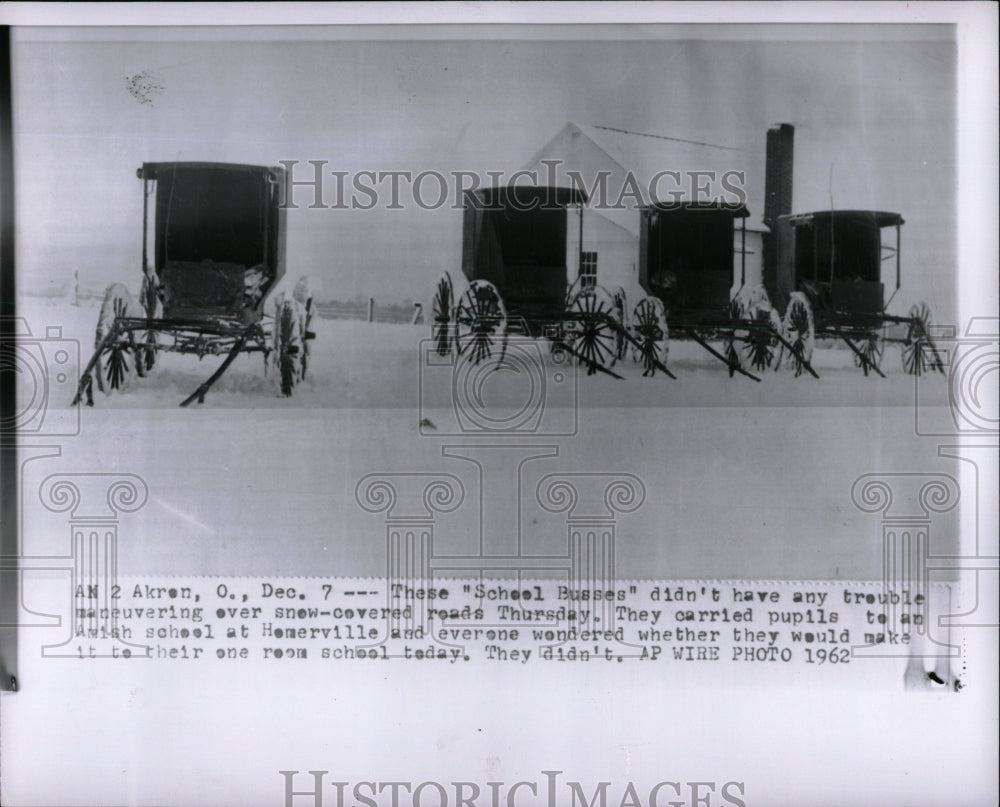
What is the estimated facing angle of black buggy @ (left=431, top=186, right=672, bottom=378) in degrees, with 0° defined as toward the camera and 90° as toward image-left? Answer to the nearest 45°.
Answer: approximately 315°
